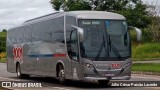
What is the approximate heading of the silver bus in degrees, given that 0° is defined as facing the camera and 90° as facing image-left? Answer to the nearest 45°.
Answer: approximately 315°

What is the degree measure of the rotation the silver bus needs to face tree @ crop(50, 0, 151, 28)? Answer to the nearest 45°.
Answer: approximately 135° to its left
